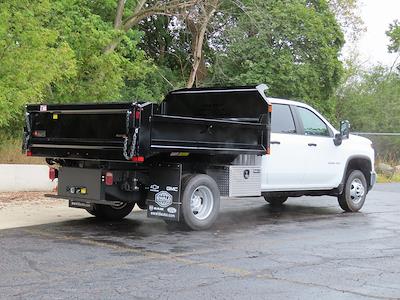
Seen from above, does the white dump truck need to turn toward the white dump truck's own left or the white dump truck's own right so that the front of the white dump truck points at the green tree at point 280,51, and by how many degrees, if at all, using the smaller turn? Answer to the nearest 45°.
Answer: approximately 45° to the white dump truck's own left

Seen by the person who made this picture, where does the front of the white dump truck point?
facing away from the viewer and to the right of the viewer

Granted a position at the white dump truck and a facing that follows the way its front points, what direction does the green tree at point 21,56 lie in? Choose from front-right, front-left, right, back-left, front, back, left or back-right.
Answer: left
